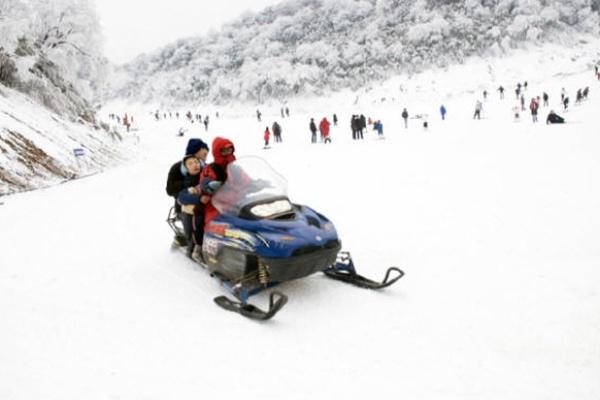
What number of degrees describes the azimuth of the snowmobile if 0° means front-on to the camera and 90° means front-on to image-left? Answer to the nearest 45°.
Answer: approximately 315°

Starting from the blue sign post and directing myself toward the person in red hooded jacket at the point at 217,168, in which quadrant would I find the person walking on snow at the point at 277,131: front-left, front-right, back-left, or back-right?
back-left

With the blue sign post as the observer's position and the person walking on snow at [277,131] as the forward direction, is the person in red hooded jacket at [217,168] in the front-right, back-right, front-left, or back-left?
back-right

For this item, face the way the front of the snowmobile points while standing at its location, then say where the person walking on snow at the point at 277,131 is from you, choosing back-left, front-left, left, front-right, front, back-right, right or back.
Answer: back-left

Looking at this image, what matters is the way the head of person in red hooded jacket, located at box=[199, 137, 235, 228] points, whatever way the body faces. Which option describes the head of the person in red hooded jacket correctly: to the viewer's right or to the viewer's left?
to the viewer's right

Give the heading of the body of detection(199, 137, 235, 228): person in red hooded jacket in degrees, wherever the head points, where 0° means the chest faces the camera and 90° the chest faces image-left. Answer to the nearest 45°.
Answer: approximately 315°

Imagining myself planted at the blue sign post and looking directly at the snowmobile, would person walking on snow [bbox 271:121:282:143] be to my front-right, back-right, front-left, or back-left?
back-left

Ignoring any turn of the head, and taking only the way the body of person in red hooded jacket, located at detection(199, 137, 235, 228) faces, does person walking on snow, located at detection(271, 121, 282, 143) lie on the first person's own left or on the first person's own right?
on the first person's own left
